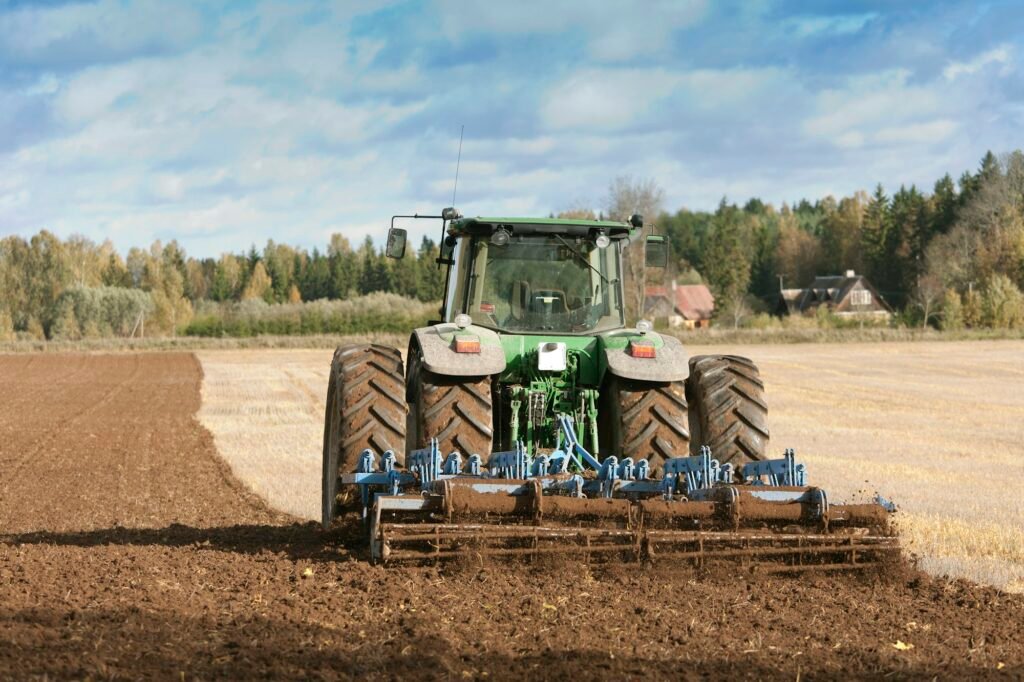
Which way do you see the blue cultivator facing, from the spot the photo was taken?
facing away from the viewer

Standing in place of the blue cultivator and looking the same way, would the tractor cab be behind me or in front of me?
in front

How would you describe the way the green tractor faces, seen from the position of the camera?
facing away from the viewer
